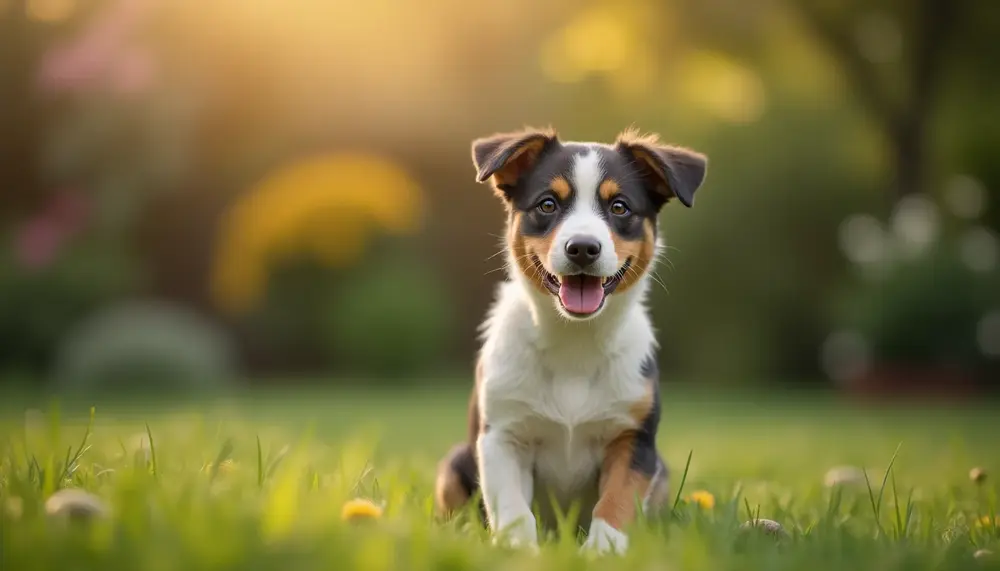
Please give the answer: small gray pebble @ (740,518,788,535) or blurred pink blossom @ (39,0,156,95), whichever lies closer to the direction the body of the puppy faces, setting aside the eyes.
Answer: the small gray pebble

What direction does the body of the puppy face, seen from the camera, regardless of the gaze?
toward the camera

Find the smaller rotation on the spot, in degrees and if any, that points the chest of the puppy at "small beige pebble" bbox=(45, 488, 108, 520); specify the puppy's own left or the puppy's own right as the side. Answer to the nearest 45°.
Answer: approximately 45° to the puppy's own right

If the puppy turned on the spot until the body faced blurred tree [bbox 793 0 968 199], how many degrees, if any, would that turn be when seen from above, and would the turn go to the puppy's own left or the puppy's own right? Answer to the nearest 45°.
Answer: approximately 180°

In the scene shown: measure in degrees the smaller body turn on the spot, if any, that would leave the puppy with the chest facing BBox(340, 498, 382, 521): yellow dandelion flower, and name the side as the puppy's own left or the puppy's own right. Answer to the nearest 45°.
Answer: approximately 45° to the puppy's own right

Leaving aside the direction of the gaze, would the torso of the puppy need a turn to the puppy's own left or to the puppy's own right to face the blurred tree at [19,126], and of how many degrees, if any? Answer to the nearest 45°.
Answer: approximately 135° to the puppy's own right
